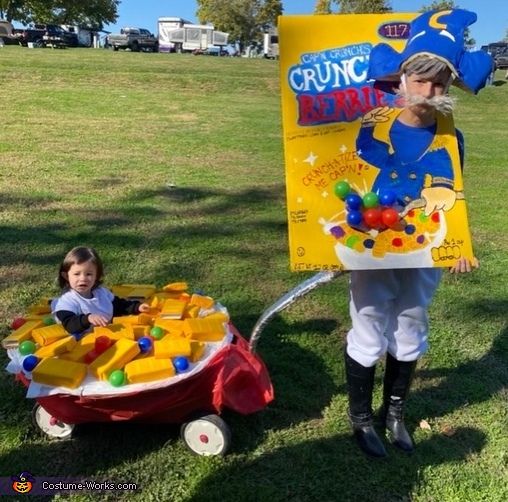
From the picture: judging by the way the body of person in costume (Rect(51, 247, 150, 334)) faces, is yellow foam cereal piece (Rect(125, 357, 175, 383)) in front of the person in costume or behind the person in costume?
in front

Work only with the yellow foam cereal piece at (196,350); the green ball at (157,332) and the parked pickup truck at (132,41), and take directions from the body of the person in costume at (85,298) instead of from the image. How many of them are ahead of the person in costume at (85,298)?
2

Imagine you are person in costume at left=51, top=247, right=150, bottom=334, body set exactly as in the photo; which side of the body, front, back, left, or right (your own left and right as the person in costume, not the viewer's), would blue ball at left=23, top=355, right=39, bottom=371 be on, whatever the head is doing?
right

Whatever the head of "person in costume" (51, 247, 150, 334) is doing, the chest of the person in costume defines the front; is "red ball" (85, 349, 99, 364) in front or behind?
in front

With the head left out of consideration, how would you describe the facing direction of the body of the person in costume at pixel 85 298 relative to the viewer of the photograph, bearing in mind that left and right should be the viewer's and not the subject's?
facing the viewer and to the right of the viewer

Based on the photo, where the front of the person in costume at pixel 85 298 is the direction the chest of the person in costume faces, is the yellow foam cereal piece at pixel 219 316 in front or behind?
in front

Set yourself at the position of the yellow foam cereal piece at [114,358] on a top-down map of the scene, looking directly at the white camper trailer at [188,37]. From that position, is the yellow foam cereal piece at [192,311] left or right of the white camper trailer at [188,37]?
right

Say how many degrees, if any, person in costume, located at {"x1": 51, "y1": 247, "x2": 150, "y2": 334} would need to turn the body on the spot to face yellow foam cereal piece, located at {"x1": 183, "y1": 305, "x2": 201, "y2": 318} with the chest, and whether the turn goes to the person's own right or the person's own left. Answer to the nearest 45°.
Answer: approximately 45° to the person's own left
